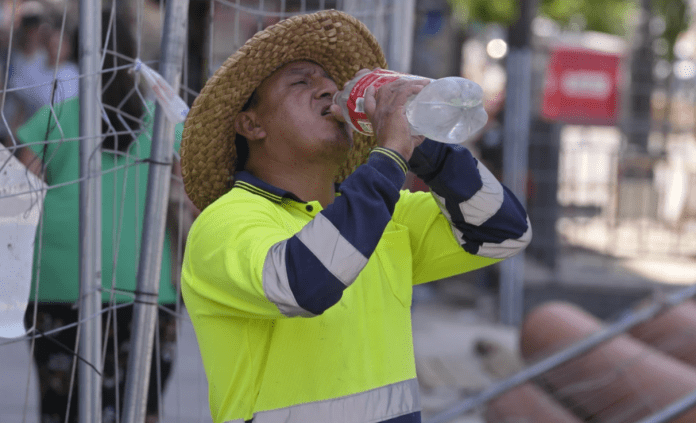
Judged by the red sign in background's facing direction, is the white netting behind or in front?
in front

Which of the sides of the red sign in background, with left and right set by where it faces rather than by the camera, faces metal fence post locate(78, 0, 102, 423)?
front

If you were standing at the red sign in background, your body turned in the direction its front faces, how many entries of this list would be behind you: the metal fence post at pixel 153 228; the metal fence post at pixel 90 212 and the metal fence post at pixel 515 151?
0

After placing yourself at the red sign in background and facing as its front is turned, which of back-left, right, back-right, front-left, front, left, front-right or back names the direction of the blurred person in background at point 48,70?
front-right

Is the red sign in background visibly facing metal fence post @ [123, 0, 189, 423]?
yes

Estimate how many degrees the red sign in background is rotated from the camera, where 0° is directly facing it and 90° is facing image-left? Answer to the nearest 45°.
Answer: approximately 0°

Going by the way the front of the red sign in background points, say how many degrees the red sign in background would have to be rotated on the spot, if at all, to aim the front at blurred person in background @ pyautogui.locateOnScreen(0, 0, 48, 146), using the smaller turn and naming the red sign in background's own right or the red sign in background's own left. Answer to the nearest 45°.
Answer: approximately 45° to the red sign in background's own right

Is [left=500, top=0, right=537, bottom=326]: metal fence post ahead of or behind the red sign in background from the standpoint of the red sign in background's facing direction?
ahead
